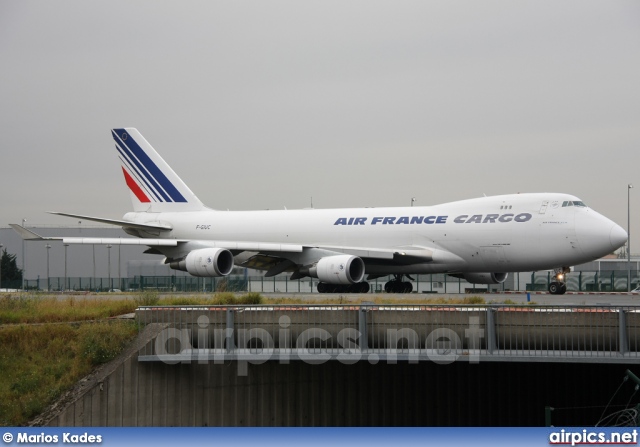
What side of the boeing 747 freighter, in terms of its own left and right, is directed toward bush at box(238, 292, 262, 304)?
right

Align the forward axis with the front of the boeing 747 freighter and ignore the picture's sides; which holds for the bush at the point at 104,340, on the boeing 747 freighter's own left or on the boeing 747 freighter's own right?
on the boeing 747 freighter's own right

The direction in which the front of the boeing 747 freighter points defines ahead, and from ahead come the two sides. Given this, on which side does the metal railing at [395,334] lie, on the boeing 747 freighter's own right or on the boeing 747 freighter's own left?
on the boeing 747 freighter's own right

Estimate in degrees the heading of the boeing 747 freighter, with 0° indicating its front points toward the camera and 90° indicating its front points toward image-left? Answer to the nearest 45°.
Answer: approximately 315°
